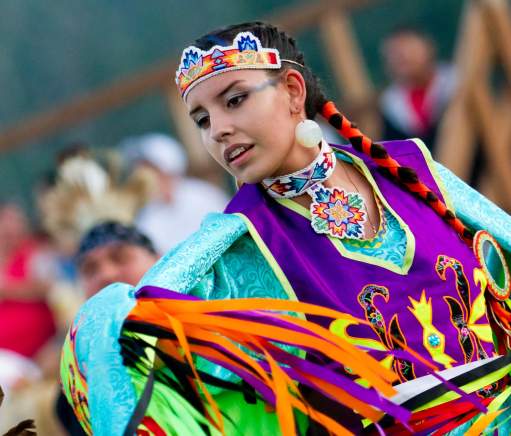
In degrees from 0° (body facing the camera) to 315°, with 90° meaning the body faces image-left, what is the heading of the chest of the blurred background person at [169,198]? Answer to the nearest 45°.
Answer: approximately 45°

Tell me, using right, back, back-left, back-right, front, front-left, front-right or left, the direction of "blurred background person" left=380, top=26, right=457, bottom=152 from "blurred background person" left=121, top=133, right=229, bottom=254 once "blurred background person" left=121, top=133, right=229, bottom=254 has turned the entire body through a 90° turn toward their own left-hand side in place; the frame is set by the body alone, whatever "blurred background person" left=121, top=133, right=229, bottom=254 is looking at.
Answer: front-left

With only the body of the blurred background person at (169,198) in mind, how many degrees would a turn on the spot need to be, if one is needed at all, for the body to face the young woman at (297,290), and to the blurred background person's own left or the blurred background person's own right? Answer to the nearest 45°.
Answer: approximately 45° to the blurred background person's own left
